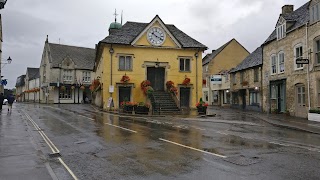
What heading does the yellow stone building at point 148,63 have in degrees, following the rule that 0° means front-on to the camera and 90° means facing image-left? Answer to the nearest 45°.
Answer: approximately 0°

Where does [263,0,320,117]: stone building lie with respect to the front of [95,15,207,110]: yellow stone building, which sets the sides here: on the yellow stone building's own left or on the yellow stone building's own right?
on the yellow stone building's own left

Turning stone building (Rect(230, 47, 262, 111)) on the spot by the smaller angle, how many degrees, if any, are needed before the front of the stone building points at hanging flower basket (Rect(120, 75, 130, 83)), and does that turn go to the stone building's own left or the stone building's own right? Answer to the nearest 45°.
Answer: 0° — it already faces it

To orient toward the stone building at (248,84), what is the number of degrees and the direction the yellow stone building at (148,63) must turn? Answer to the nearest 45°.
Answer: approximately 90° to its left

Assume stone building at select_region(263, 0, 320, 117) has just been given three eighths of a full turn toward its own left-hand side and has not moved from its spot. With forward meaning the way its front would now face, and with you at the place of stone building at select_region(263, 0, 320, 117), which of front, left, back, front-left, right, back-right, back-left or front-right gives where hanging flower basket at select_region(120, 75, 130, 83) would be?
back

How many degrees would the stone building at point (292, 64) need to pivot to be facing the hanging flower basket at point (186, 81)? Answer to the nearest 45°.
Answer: approximately 45° to its right

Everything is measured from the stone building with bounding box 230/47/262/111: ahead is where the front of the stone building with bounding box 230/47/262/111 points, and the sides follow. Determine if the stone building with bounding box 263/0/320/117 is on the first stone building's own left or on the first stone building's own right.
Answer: on the first stone building's own left

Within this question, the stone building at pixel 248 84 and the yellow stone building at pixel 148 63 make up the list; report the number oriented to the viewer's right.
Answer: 0

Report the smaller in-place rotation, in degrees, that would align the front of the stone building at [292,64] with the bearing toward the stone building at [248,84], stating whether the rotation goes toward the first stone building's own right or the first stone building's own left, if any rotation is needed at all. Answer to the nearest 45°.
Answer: approximately 90° to the first stone building's own right

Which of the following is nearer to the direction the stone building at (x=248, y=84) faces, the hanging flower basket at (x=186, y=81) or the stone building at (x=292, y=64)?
the hanging flower basket

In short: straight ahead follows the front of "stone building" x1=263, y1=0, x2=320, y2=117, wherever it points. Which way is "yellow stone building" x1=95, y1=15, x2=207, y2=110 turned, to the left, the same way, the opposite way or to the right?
to the left

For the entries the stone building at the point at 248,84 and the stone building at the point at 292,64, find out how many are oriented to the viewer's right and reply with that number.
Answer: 0

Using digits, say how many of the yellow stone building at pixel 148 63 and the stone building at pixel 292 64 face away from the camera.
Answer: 0

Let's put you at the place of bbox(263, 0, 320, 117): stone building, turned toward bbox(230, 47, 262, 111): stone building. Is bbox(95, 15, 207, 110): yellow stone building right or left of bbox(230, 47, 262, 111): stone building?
left
